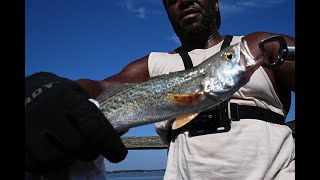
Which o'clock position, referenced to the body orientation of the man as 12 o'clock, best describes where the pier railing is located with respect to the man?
The pier railing is roughly at 5 o'clock from the man.

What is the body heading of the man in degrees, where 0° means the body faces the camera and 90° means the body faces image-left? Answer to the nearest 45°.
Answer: approximately 0°
